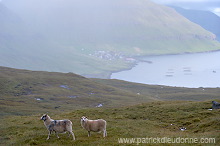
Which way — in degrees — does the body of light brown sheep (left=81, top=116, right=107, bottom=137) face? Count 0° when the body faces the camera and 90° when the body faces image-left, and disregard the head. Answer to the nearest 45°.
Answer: approximately 90°
